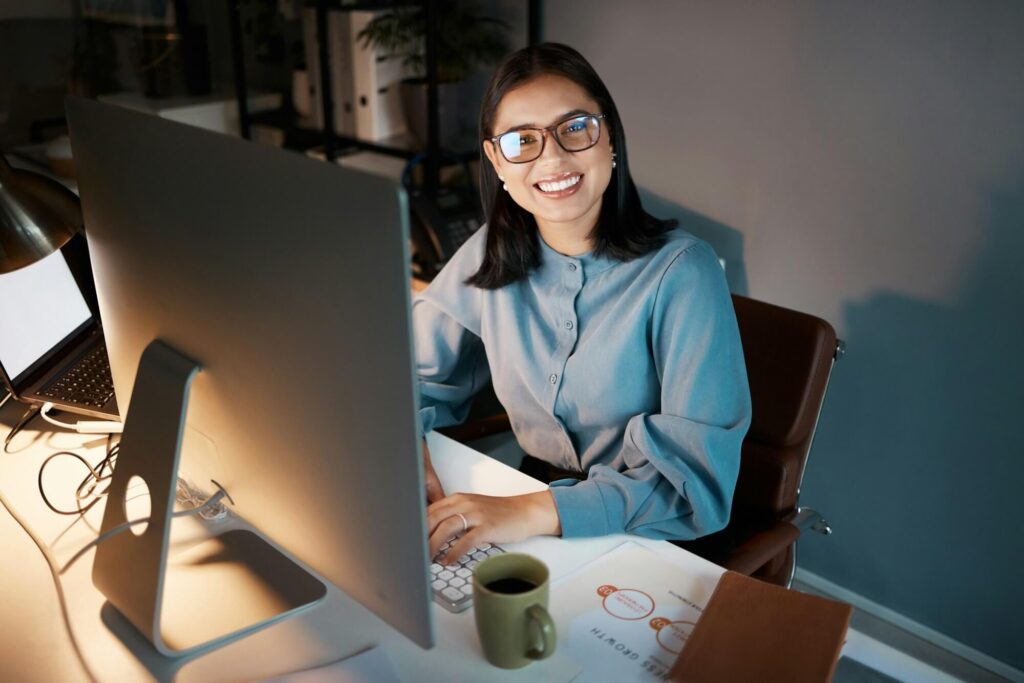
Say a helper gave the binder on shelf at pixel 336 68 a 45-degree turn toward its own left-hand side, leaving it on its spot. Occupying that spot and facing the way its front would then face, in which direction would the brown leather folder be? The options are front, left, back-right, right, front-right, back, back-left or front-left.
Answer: front-right

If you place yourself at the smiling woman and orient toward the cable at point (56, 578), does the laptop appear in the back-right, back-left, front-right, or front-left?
front-right

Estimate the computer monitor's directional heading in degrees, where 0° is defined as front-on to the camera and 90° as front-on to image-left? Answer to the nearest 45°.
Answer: approximately 225°

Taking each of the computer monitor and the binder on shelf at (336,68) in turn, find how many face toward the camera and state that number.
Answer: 1

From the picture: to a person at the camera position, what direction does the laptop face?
facing the viewer and to the right of the viewer

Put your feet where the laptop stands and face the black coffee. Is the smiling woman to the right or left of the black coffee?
left

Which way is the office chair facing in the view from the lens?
facing the viewer and to the left of the viewer

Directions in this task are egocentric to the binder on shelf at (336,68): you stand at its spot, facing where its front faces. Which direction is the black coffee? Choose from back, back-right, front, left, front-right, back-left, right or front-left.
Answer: front

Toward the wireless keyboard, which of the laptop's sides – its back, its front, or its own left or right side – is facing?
front

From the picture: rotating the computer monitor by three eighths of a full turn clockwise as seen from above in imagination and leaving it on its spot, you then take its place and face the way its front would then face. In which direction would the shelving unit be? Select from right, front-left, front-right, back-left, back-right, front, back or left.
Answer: back

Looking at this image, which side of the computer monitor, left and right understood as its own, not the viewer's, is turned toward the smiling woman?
front

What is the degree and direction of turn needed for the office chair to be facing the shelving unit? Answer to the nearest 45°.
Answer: approximately 90° to its right

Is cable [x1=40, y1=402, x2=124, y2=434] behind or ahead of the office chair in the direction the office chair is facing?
ahead

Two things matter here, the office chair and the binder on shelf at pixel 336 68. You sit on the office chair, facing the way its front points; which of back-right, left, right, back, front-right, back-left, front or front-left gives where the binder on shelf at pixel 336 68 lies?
right
